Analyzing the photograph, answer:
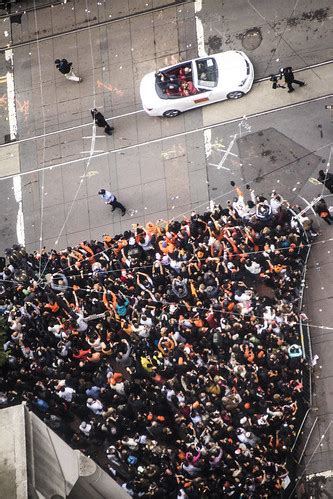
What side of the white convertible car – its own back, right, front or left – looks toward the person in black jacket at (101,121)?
back

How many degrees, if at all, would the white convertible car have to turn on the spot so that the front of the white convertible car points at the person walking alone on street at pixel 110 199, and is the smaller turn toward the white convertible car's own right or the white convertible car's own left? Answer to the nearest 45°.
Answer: approximately 180°

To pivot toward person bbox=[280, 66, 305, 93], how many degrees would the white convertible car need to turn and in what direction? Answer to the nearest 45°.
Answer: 0° — it already faces them

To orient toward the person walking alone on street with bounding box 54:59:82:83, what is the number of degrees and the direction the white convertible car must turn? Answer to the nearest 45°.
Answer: approximately 180°

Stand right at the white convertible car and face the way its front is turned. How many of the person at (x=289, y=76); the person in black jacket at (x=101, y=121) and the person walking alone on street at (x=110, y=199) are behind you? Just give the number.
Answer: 2

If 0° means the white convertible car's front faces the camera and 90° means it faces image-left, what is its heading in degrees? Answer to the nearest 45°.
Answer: approximately 270°
